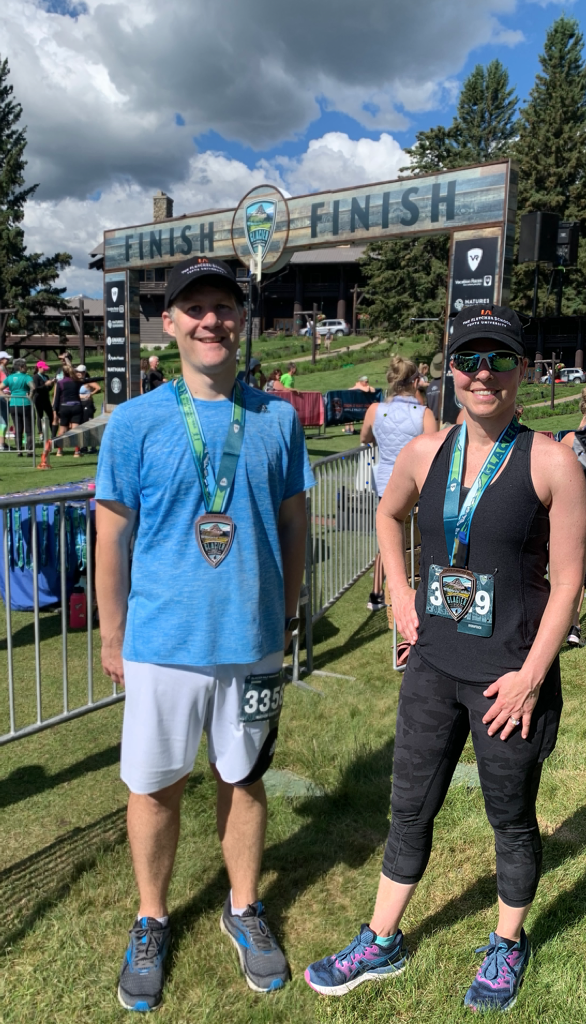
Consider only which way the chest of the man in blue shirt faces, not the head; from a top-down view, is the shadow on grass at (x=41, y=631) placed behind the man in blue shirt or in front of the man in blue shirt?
behind

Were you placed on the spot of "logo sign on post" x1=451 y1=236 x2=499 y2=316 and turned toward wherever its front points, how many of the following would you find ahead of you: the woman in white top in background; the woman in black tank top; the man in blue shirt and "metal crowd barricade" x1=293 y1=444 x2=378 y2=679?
4

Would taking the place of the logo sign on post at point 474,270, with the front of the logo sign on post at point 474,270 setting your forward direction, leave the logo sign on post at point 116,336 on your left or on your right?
on your right

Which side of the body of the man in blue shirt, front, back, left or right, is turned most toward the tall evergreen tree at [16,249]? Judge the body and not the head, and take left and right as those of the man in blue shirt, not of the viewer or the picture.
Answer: back

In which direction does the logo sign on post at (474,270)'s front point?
toward the camera

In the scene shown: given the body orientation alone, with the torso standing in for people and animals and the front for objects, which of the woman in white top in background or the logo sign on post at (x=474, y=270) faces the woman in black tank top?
the logo sign on post

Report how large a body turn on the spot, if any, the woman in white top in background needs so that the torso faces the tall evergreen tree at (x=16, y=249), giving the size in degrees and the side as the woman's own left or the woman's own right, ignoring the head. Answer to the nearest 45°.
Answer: approximately 45° to the woman's own left

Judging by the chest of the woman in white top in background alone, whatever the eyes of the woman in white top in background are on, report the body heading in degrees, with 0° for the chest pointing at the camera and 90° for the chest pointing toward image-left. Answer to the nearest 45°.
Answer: approximately 180°

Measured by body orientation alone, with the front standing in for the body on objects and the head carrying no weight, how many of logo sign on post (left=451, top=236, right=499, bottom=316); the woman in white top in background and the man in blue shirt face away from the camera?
1

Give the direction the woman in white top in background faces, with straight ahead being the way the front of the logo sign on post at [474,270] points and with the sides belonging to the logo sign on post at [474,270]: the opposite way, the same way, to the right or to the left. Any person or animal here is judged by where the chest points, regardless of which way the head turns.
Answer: the opposite way

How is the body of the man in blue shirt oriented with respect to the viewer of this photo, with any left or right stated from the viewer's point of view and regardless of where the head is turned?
facing the viewer

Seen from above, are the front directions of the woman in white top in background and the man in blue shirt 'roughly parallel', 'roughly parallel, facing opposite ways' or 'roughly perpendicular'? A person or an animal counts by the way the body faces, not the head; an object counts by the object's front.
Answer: roughly parallel, facing opposite ways

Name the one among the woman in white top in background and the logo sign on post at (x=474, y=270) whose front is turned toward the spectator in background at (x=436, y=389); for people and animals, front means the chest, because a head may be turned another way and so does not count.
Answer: the woman in white top in background

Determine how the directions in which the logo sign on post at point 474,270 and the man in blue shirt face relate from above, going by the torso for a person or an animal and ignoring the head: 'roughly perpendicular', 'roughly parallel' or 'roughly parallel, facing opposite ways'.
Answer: roughly parallel

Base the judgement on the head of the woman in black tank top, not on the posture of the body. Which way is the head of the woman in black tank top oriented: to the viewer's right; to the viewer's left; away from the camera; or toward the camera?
toward the camera

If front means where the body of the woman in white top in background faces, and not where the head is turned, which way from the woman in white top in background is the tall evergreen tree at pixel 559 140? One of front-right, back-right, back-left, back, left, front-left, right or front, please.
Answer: front

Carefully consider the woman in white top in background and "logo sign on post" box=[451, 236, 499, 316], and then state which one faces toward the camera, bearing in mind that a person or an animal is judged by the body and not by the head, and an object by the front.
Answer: the logo sign on post

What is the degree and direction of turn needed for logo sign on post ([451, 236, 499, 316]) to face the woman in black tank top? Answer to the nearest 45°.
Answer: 0° — it already faces them

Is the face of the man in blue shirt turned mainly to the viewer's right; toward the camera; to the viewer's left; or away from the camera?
toward the camera
